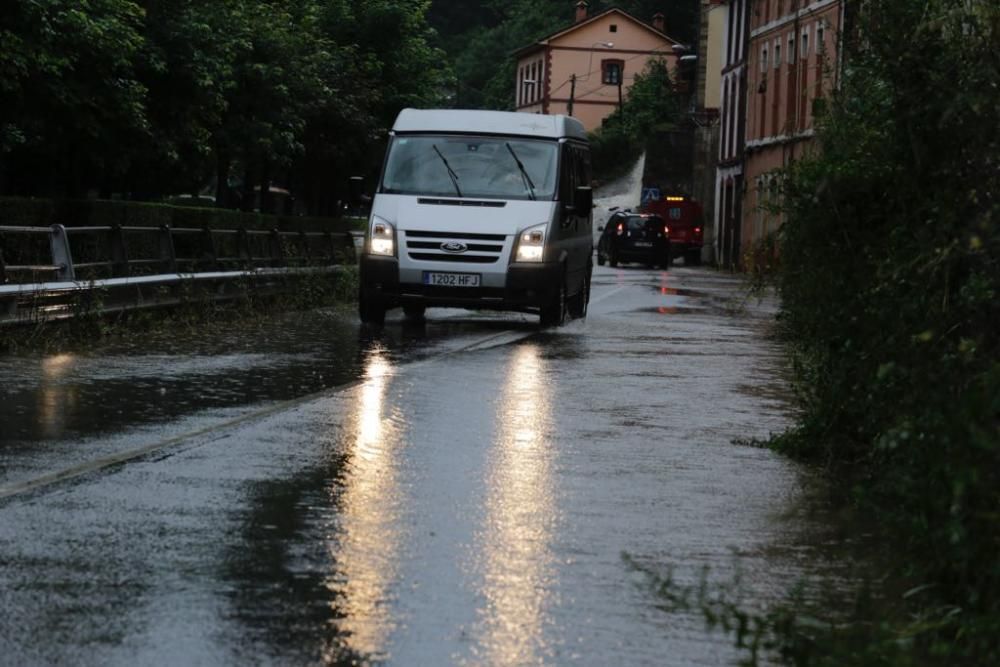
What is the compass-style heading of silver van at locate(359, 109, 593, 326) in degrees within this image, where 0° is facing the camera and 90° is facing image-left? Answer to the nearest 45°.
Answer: approximately 0°

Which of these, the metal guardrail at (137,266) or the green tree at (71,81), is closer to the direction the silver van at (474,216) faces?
the metal guardrail

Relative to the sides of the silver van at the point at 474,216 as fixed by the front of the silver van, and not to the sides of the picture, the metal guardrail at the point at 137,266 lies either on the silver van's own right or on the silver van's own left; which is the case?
on the silver van's own right

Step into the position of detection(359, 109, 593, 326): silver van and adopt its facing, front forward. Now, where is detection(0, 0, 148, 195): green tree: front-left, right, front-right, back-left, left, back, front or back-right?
back-right
